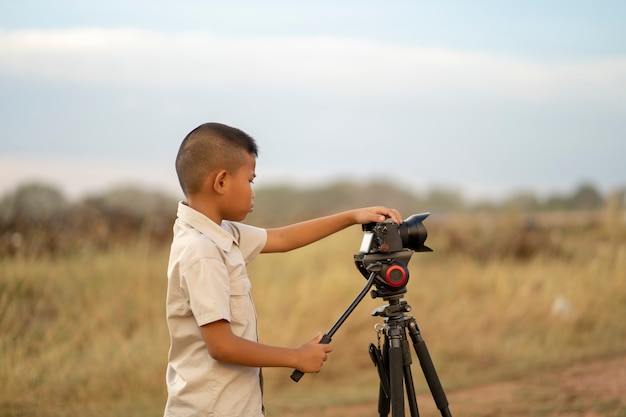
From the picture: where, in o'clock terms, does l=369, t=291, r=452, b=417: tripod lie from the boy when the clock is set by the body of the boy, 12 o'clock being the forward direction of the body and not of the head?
The tripod is roughly at 12 o'clock from the boy.

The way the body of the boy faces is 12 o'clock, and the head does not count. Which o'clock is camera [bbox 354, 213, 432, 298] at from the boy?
The camera is roughly at 12 o'clock from the boy.

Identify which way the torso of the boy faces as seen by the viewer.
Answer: to the viewer's right

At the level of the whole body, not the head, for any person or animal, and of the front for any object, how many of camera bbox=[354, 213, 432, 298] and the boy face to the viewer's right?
2

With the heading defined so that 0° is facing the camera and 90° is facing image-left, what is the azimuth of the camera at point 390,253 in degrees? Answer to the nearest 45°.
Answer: approximately 270°

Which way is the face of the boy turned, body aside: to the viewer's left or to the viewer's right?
to the viewer's right

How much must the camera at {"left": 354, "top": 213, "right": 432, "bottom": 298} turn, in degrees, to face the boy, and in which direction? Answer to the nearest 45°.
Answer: approximately 180°
